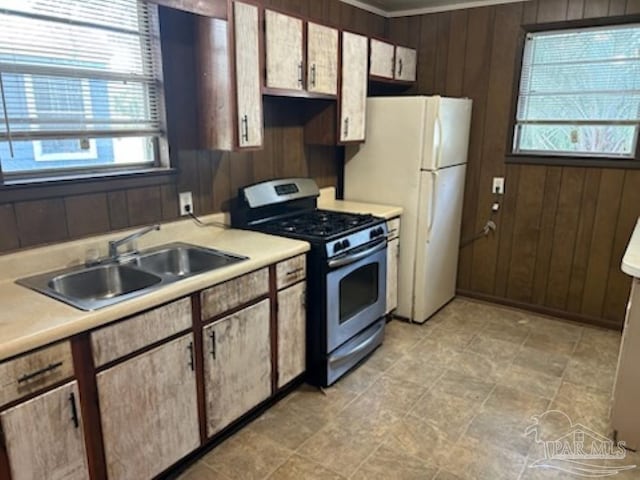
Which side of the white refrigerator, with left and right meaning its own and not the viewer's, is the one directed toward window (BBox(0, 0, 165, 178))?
right

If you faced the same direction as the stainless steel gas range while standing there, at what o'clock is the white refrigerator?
The white refrigerator is roughly at 9 o'clock from the stainless steel gas range.

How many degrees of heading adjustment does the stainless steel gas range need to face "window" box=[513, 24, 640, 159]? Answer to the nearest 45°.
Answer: approximately 90° to its left

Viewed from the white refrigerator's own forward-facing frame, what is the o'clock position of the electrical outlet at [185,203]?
The electrical outlet is roughly at 3 o'clock from the white refrigerator.

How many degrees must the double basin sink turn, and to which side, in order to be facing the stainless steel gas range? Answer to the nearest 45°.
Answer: approximately 45° to its left

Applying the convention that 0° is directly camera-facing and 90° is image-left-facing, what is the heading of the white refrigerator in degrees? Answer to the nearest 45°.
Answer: approximately 315°

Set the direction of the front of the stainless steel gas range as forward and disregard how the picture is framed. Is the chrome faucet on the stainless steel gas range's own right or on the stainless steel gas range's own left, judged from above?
on the stainless steel gas range's own right

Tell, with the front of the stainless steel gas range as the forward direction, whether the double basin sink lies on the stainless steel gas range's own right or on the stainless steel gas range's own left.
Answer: on the stainless steel gas range's own right
